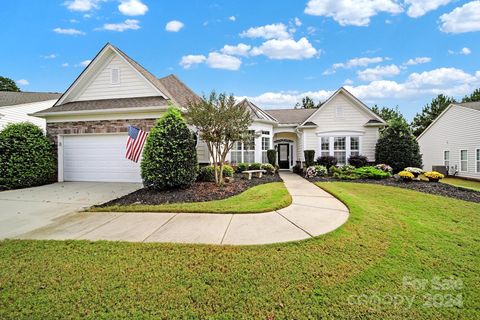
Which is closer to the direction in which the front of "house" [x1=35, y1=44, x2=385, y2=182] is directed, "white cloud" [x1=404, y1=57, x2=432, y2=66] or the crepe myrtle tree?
the crepe myrtle tree

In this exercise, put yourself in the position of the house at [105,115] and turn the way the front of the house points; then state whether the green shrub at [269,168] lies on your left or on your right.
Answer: on your left

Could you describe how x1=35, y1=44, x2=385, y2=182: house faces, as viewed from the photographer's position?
facing the viewer

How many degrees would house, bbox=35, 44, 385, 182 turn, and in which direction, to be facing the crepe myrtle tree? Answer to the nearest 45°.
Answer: approximately 45° to its left

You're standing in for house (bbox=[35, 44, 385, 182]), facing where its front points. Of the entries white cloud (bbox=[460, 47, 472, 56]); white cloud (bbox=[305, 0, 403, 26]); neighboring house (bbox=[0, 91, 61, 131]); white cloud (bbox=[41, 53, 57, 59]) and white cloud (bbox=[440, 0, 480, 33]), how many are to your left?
3

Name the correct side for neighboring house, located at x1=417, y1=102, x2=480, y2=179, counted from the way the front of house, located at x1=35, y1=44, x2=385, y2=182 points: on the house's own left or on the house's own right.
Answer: on the house's own left

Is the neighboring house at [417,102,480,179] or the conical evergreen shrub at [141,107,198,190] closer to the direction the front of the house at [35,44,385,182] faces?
the conical evergreen shrub

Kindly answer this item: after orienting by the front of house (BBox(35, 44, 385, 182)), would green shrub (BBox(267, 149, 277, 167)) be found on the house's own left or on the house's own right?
on the house's own left
